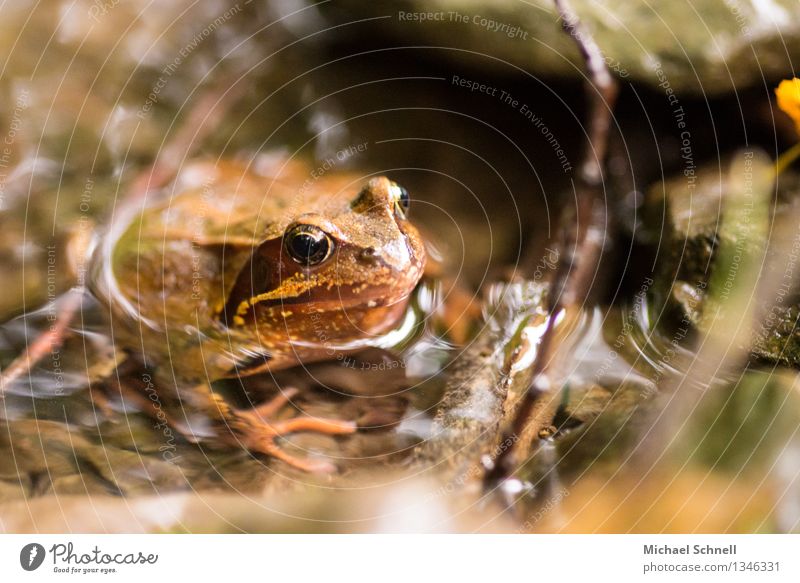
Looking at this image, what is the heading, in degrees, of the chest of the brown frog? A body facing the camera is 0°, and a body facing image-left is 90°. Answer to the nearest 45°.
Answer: approximately 315°
